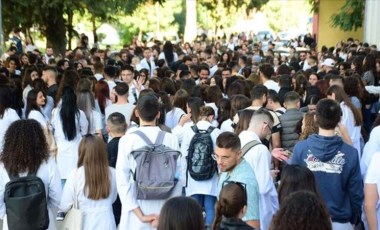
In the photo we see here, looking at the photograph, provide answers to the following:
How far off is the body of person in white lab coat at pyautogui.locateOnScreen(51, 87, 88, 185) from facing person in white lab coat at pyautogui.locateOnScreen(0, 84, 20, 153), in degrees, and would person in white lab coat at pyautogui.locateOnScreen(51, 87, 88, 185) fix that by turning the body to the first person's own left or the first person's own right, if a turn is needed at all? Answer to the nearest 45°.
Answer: approximately 45° to the first person's own left

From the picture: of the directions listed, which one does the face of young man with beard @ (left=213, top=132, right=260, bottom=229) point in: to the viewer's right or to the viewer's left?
to the viewer's left

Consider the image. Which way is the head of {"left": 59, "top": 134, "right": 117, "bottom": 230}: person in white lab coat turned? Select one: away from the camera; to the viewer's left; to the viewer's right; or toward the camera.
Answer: away from the camera

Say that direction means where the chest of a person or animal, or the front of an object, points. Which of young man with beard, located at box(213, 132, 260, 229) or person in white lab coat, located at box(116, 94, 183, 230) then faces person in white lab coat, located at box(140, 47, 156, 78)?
person in white lab coat, located at box(116, 94, 183, 230)

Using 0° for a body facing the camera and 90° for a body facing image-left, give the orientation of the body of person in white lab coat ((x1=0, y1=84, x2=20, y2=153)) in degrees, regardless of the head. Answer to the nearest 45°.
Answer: approximately 180°

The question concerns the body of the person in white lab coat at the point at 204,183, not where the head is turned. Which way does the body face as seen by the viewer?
away from the camera

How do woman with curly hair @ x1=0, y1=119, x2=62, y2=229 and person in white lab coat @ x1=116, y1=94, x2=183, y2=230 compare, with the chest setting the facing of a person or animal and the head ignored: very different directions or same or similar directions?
same or similar directions

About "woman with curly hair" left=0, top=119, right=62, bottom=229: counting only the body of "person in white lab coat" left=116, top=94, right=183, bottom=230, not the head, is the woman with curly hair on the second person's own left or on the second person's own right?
on the second person's own left

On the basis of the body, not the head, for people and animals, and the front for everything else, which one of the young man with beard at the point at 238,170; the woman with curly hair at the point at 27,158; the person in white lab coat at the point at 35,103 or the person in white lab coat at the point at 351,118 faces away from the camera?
the woman with curly hair

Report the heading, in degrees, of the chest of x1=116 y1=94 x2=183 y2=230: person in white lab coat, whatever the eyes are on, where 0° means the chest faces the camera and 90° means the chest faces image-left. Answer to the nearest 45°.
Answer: approximately 180°

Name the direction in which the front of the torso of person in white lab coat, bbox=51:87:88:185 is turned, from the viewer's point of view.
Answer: away from the camera

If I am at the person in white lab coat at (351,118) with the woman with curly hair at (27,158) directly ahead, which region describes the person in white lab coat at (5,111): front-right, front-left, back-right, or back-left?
front-right
